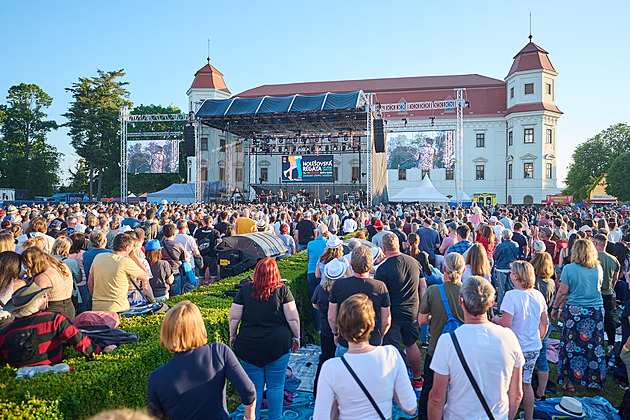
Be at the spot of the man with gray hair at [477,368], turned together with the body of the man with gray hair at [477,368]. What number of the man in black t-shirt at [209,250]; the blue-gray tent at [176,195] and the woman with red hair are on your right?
0

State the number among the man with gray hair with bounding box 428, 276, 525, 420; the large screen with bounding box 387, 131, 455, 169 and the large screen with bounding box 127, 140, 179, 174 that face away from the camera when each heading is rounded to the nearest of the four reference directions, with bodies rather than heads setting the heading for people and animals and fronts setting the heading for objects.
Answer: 1

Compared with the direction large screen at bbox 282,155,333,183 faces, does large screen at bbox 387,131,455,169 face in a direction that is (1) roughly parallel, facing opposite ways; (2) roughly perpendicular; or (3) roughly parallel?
roughly parallel

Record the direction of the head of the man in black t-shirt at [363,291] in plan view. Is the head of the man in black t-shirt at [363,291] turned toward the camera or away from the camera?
away from the camera

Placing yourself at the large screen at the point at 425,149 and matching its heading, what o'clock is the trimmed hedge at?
The trimmed hedge is roughly at 12 o'clock from the large screen.

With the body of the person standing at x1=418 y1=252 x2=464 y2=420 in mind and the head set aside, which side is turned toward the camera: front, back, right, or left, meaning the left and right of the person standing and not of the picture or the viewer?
back

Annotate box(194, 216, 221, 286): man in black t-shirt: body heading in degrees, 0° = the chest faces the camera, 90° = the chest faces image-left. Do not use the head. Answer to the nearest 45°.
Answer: approximately 180°

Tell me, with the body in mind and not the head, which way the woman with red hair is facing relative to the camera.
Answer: away from the camera

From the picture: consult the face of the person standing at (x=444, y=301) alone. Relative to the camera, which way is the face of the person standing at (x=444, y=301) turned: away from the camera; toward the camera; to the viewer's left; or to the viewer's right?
away from the camera

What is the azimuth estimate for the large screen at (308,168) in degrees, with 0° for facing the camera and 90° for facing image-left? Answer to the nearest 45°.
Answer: approximately 0°

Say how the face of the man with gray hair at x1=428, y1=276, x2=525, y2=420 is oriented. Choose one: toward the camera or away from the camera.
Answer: away from the camera

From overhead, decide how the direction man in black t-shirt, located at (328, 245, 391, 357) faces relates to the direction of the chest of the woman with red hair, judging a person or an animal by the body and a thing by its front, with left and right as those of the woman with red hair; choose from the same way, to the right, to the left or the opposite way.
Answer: the same way

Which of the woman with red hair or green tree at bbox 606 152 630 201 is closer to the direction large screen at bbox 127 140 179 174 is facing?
the woman with red hair

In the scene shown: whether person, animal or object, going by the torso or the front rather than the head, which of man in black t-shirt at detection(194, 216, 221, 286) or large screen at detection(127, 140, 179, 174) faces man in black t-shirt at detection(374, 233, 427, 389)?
the large screen

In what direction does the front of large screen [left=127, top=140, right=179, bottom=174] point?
toward the camera

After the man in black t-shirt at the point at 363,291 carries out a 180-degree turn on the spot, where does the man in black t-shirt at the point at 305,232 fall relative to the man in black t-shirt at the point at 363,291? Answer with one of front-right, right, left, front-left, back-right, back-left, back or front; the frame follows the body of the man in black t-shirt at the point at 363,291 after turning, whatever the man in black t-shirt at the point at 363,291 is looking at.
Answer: back

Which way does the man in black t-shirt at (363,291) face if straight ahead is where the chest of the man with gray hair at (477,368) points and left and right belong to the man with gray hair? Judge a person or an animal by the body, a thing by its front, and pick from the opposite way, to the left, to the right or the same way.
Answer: the same way

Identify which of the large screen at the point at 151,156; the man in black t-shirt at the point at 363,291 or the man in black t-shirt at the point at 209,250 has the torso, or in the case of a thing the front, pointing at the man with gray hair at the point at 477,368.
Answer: the large screen

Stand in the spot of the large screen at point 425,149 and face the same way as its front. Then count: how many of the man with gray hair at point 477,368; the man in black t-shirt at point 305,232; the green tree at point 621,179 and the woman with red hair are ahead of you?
3

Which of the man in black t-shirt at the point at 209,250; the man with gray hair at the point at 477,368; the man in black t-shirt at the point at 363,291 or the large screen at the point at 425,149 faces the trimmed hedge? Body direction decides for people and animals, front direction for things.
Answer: the large screen
